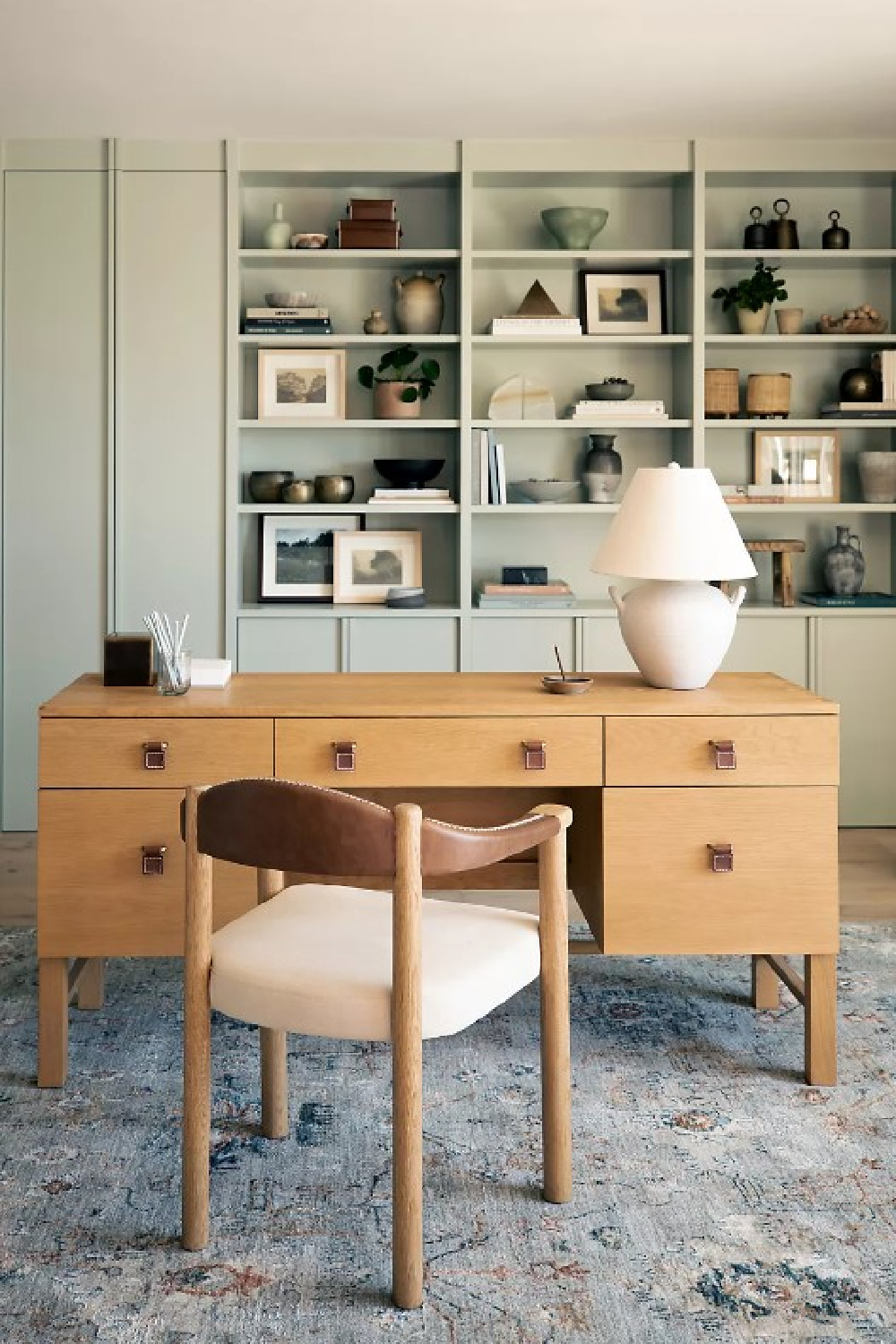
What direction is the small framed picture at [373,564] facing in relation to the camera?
toward the camera

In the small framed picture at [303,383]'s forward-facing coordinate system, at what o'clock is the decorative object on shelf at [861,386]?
The decorative object on shelf is roughly at 9 o'clock from the small framed picture.

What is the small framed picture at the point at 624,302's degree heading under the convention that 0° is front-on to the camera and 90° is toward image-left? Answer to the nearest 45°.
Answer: approximately 0°

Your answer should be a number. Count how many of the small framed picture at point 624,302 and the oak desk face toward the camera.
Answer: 2

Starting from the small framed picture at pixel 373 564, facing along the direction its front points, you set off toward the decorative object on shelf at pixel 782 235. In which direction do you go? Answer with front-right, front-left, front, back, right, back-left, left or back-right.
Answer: left

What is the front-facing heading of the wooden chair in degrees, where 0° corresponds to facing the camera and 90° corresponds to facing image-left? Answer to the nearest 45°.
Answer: approximately 225°

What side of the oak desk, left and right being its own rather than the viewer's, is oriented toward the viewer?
front

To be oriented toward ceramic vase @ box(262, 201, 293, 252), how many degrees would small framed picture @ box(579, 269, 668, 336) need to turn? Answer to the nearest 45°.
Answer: approximately 90° to its right

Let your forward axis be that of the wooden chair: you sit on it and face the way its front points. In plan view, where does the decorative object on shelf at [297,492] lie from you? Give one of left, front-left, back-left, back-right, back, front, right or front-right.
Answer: front-left

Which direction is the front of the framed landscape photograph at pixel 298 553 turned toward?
toward the camera
